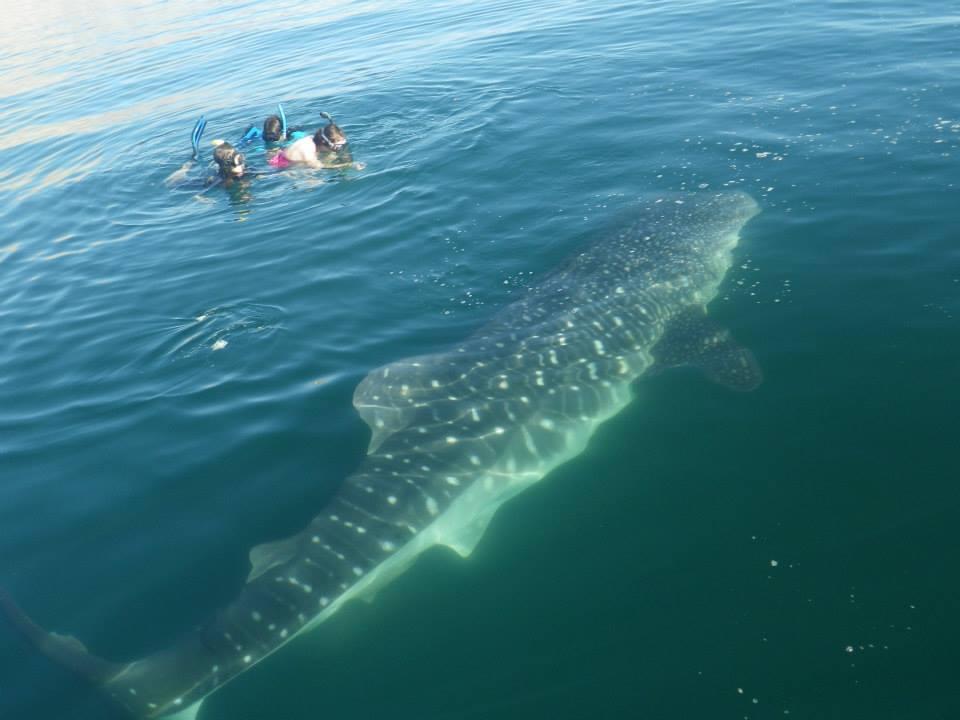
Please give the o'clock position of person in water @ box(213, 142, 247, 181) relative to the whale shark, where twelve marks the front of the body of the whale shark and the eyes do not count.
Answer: The person in water is roughly at 10 o'clock from the whale shark.

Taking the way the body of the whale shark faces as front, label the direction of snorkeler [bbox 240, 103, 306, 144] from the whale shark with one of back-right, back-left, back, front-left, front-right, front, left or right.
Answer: front-left

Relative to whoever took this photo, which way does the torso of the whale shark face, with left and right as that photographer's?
facing away from the viewer and to the right of the viewer

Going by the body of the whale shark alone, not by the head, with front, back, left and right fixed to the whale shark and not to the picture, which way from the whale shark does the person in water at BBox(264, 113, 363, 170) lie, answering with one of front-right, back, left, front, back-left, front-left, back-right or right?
front-left
